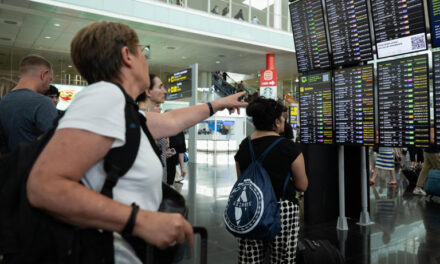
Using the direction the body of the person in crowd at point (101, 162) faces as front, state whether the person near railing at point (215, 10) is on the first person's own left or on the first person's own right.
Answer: on the first person's own left

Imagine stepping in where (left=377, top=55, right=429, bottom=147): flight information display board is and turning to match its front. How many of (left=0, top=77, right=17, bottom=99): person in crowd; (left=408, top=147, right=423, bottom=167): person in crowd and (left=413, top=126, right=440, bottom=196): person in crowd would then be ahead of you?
1

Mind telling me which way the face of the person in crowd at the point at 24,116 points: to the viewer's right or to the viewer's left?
to the viewer's right

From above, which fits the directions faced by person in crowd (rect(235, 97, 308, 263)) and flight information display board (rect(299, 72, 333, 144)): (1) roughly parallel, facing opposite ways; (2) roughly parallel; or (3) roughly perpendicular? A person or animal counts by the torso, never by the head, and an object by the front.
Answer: roughly parallel, facing opposite ways

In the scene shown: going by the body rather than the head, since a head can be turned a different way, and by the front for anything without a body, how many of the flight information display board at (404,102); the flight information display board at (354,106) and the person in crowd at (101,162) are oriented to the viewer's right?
1

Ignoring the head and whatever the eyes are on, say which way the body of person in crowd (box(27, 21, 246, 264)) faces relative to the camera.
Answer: to the viewer's right

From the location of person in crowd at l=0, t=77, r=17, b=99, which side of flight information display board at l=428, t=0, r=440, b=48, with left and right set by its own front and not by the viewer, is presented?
front

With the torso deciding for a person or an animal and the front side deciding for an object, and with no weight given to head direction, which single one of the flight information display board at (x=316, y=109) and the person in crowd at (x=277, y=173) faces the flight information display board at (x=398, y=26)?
the person in crowd

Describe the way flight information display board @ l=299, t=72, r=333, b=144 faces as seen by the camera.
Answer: facing the viewer and to the left of the viewer

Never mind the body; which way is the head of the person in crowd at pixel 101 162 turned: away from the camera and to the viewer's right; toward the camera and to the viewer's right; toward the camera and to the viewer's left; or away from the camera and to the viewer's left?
away from the camera and to the viewer's right

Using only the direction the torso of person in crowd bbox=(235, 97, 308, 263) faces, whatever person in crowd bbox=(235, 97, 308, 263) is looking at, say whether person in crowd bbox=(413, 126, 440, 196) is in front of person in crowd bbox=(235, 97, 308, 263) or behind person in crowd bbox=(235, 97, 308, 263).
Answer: in front

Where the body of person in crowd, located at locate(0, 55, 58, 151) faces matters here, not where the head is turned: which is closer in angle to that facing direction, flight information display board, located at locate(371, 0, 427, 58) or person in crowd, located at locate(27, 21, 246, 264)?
the flight information display board

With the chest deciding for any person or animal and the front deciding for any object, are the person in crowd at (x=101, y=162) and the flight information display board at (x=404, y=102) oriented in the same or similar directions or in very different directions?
very different directions

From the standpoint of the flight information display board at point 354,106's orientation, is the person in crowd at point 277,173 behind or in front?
in front

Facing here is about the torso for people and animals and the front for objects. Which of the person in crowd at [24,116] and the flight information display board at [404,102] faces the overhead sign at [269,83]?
the person in crowd

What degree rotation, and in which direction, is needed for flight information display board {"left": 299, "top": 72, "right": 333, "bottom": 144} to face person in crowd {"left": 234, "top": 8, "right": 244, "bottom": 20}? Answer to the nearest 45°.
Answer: approximately 135° to its right
